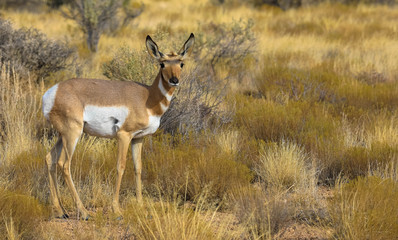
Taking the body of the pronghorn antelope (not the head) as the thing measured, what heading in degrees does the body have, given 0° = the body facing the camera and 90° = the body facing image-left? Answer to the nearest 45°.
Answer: approximately 270°

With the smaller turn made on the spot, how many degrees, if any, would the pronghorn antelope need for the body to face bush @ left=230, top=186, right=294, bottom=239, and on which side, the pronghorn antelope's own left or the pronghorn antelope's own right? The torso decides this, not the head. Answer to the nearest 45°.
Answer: approximately 45° to the pronghorn antelope's own right

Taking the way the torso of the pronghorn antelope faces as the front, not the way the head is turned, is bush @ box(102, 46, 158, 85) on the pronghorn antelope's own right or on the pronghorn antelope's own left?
on the pronghorn antelope's own left

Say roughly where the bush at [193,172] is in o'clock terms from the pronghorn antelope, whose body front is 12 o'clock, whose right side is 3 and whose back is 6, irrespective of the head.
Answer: The bush is roughly at 11 o'clock from the pronghorn antelope.

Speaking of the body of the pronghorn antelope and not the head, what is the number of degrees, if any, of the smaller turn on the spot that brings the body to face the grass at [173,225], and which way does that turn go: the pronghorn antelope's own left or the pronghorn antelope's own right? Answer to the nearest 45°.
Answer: approximately 45° to the pronghorn antelope's own right

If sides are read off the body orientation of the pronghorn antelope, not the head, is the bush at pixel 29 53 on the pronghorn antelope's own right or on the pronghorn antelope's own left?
on the pronghorn antelope's own left

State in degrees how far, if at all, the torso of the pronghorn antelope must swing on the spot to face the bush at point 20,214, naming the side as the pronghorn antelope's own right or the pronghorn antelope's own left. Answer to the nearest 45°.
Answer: approximately 135° to the pronghorn antelope's own right

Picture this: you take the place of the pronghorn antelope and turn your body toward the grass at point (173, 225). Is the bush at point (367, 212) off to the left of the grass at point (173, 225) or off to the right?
left
